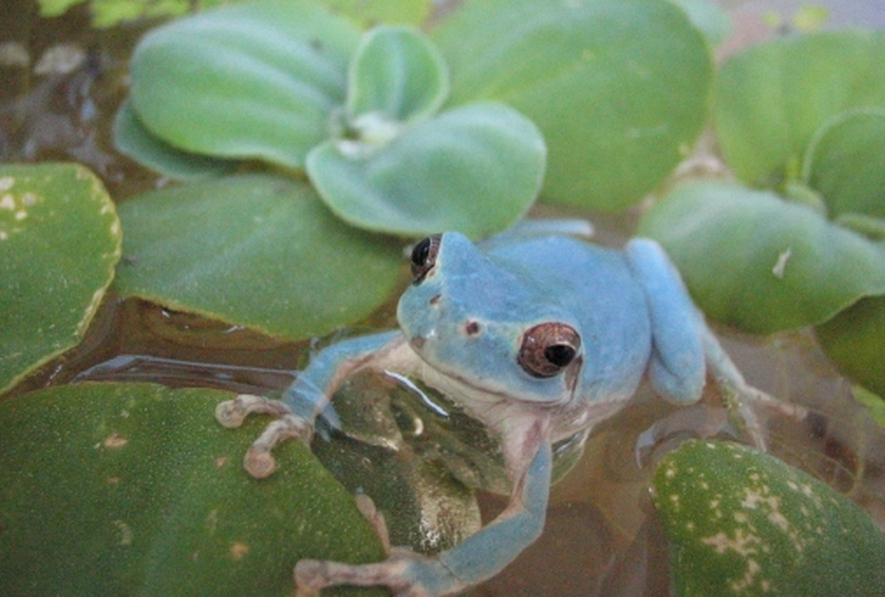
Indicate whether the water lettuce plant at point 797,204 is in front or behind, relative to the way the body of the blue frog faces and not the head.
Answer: behind

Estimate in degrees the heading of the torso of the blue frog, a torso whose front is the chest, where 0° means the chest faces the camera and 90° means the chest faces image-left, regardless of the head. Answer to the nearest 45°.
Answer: approximately 45°
